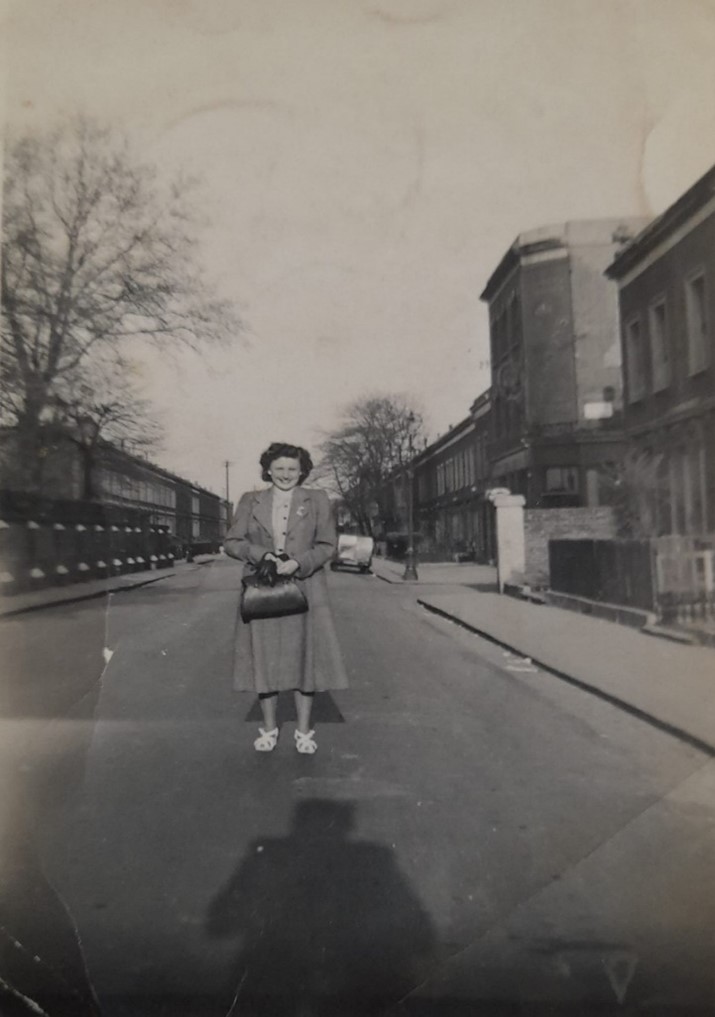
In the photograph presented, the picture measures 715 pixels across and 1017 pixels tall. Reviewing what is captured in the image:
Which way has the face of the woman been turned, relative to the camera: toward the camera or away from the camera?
toward the camera

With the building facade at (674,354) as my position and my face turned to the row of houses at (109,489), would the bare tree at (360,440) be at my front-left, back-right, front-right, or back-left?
front-right

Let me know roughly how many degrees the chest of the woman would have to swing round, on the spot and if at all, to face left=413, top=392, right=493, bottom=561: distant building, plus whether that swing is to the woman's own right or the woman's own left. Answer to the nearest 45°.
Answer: approximately 180°

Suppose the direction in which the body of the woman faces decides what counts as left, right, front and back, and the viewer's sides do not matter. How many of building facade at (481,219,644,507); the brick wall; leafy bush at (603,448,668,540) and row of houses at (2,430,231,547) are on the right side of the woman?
1

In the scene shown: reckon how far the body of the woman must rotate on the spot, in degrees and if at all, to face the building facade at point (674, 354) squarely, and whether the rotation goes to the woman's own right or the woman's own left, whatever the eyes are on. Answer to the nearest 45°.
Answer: approximately 90° to the woman's own left

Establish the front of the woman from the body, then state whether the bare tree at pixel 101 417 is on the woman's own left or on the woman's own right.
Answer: on the woman's own right

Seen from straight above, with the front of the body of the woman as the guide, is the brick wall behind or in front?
behind

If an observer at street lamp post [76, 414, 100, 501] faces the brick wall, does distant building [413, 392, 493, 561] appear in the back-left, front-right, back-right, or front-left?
front-left
